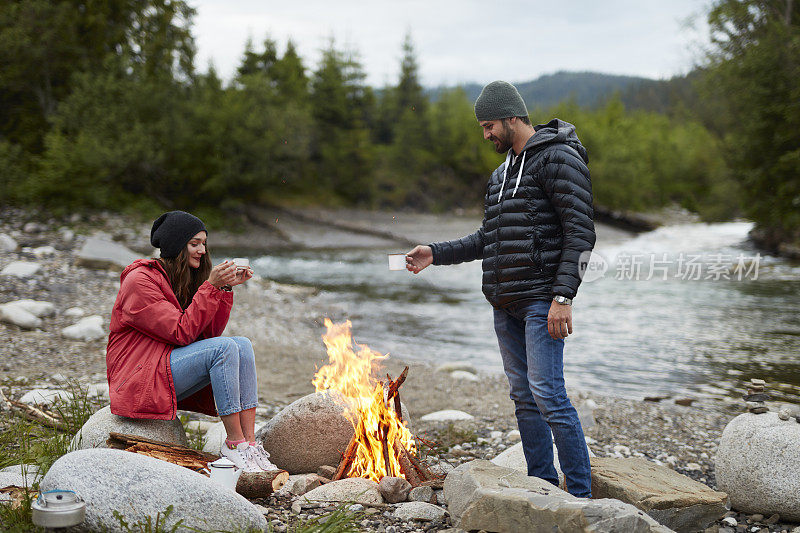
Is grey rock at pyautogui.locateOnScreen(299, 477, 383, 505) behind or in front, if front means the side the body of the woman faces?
in front

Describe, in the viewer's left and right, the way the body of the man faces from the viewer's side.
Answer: facing the viewer and to the left of the viewer

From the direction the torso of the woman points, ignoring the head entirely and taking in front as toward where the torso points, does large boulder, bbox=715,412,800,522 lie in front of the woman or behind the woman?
in front

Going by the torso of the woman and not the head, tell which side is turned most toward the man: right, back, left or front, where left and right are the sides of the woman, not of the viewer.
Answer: front

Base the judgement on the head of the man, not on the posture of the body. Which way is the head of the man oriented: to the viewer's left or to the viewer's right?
to the viewer's left

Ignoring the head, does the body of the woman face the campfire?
yes

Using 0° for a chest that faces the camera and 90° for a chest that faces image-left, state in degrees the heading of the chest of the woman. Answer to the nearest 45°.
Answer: approximately 270°

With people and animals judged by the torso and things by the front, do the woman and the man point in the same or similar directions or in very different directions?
very different directions

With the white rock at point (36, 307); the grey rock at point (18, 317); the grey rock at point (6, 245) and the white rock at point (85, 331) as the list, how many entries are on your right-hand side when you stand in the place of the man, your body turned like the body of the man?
4

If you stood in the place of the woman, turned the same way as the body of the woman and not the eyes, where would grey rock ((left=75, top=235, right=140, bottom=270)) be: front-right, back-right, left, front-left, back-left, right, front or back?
left

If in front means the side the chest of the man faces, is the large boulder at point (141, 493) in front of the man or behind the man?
in front

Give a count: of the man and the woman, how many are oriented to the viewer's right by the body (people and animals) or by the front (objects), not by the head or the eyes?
1
